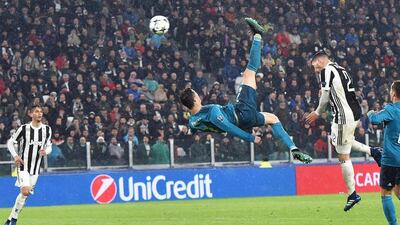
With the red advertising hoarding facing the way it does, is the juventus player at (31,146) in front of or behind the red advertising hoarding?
in front

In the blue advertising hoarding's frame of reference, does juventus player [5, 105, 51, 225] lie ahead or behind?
ahead

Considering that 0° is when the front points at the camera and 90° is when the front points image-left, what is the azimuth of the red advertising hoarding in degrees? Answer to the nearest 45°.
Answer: approximately 0°

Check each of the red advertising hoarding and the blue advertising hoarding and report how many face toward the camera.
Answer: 2

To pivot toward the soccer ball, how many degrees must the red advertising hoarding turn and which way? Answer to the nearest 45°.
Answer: approximately 45° to its right

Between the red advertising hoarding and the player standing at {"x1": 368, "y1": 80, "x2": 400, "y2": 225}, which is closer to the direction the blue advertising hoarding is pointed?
the player standing

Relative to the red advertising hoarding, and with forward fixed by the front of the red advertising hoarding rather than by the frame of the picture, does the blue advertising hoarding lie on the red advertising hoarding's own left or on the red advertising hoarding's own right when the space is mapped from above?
on the red advertising hoarding's own right

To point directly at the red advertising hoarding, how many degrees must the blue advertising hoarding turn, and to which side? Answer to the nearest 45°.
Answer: approximately 90° to its left
